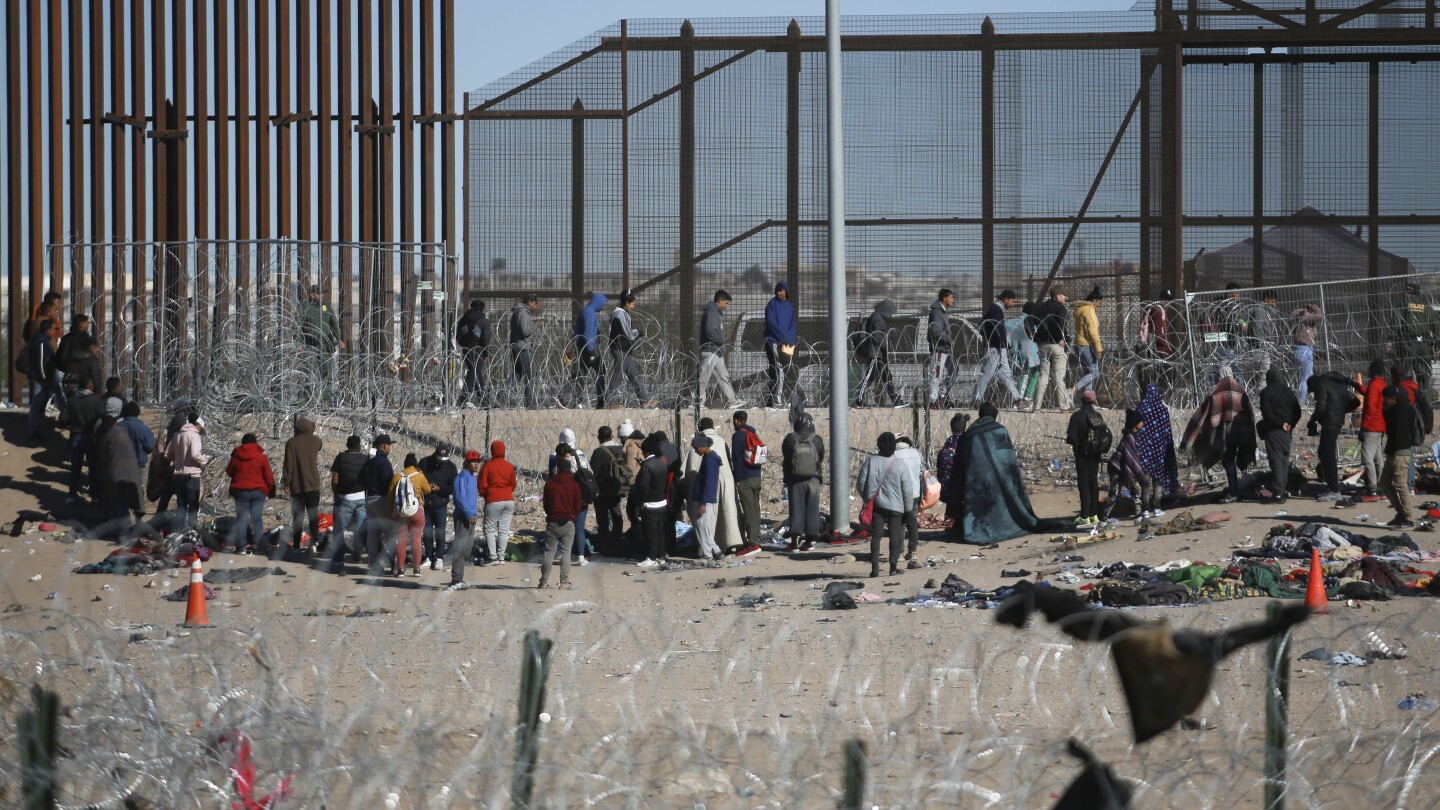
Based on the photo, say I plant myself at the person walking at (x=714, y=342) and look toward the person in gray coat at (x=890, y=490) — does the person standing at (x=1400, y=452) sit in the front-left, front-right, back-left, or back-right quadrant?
front-left

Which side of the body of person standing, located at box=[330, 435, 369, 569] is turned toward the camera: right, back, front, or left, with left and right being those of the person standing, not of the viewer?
back

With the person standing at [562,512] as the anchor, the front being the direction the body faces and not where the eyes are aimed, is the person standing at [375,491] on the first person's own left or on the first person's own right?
on the first person's own left

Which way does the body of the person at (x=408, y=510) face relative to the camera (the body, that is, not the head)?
away from the camera

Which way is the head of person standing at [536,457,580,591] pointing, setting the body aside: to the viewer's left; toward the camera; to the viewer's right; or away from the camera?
away from the camera

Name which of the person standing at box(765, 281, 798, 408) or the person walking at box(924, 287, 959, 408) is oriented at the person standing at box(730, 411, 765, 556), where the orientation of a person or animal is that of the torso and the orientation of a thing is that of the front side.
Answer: the person standing at box(765, 281, 798, 408)

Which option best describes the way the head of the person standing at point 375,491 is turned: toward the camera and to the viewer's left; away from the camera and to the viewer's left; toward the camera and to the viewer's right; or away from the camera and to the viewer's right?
away from the camera and to the viewer's right

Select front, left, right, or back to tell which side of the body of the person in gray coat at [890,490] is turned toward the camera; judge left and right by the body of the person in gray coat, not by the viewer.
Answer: back

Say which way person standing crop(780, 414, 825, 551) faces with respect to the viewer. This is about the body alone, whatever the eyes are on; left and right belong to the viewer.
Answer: facing away from the viewer

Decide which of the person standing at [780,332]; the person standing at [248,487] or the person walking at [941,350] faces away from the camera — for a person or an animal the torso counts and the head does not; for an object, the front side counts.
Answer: the person standing at [248,487]

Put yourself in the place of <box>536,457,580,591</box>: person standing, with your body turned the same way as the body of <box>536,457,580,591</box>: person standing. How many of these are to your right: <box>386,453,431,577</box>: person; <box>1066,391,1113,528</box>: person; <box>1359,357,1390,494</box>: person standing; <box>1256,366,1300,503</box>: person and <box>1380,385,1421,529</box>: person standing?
4

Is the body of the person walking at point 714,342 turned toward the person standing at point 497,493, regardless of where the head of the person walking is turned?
no

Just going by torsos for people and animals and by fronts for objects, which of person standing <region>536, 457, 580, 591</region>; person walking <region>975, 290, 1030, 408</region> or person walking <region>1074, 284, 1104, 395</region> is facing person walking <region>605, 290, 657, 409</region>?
the person standing

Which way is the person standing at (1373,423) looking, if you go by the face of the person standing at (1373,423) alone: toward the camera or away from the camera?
away from the camera
